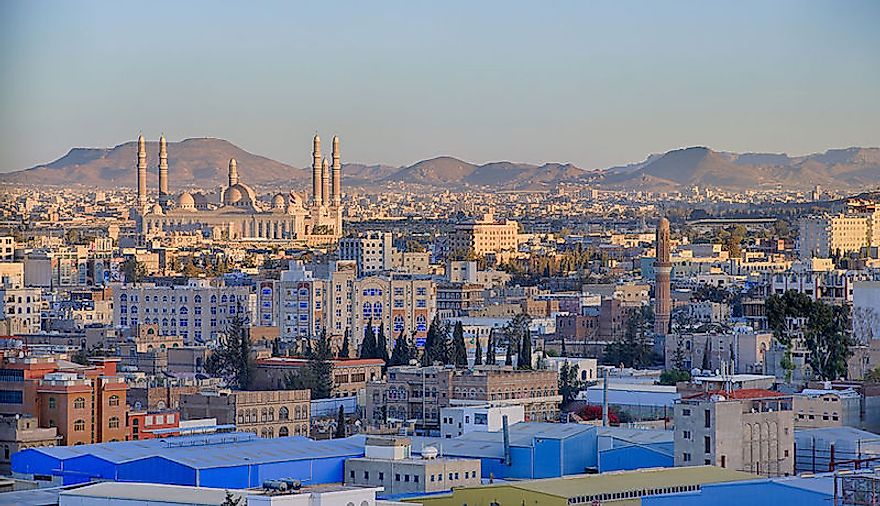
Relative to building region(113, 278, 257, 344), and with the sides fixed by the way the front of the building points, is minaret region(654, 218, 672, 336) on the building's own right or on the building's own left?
on the building's own left

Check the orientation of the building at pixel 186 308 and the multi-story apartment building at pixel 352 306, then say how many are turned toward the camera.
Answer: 2

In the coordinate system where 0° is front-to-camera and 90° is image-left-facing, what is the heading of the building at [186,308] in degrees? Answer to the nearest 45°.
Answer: approximately 0°

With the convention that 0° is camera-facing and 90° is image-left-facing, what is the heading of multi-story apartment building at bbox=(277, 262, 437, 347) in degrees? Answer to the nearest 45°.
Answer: approximately 0°

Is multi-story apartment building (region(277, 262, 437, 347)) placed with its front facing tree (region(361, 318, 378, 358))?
yes

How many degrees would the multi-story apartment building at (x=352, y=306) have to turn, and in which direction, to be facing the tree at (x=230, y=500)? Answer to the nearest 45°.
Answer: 0° — it already faces it

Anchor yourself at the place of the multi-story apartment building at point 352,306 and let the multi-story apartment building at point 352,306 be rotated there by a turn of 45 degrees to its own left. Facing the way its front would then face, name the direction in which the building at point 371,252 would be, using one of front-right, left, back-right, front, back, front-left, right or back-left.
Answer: back-left

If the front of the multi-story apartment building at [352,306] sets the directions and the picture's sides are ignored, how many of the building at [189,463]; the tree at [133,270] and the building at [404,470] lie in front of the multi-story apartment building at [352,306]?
2
